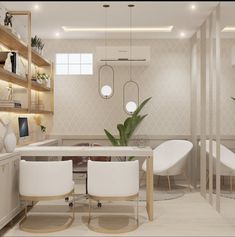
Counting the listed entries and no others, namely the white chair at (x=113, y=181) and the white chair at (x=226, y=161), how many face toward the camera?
0

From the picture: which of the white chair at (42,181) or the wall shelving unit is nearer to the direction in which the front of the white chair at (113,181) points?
the wall shelving unit

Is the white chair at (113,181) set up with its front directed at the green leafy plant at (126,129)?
yes

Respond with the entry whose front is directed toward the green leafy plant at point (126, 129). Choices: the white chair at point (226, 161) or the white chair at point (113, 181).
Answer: the white chair at point (113, 181)

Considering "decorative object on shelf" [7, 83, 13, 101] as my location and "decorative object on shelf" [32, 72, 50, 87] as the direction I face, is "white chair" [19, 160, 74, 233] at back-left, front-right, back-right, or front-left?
back-right

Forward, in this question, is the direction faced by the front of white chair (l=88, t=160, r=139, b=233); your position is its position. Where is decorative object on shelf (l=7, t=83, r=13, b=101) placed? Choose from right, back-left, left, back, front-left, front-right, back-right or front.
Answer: front-left

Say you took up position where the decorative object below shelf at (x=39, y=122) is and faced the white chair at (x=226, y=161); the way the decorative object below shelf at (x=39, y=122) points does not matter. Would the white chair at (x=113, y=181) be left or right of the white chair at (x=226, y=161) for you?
right

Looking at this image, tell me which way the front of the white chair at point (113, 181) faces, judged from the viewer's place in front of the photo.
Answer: facing away from the viewer

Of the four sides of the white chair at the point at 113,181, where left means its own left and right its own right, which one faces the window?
front
